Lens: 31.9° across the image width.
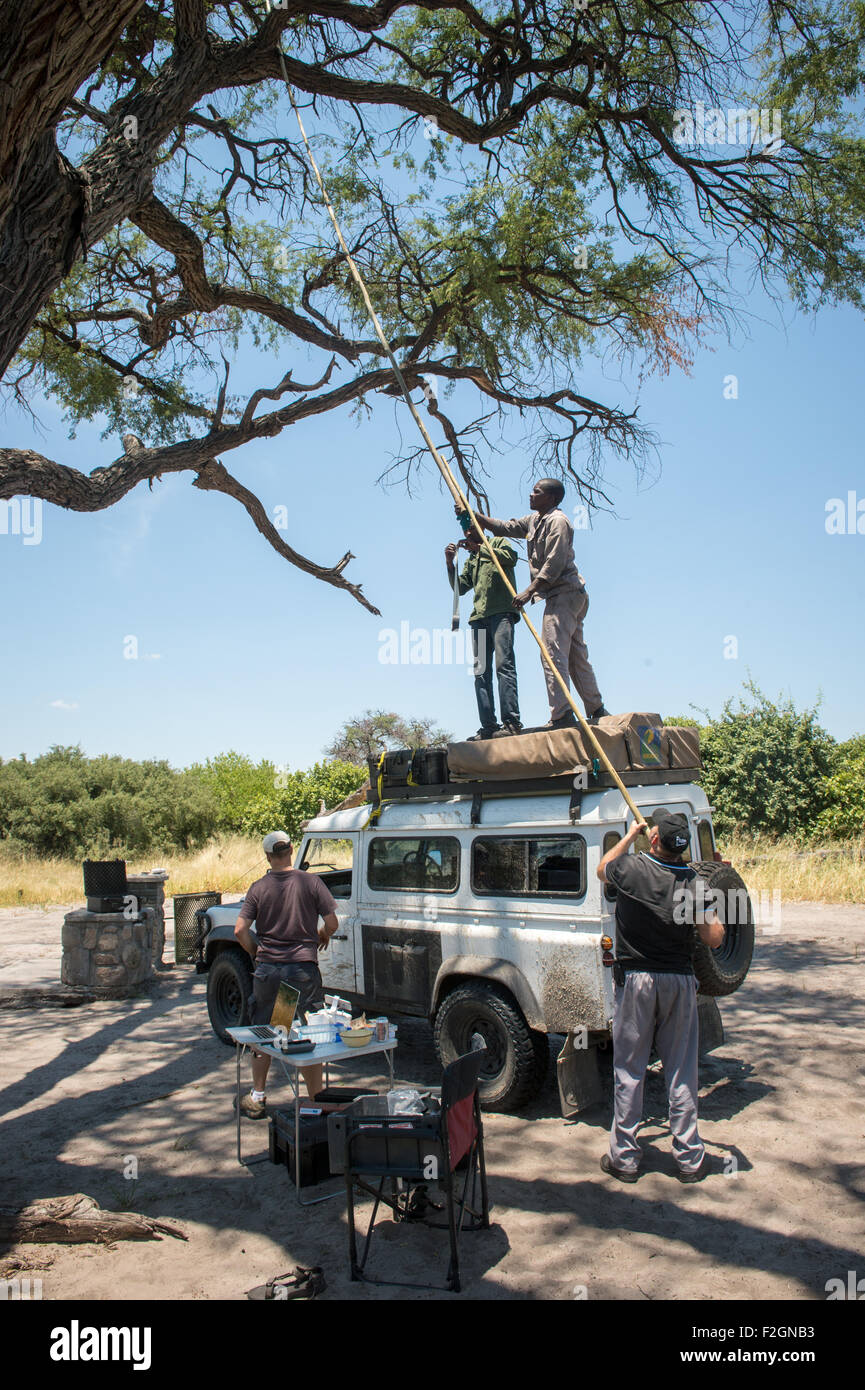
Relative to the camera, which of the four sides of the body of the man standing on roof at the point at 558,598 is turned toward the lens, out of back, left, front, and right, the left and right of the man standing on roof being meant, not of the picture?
left

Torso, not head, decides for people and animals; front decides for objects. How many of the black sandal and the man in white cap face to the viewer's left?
1

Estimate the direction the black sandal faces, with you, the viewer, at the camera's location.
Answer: facing to the left of the viewer

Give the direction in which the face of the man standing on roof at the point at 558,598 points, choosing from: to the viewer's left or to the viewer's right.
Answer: to the viewer's left

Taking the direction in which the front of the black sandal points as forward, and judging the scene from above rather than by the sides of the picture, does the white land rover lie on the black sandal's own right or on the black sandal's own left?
on the black sandal's own right

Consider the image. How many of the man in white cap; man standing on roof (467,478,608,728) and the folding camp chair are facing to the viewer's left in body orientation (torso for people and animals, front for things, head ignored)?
2

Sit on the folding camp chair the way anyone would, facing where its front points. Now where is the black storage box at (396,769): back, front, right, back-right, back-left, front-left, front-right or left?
right

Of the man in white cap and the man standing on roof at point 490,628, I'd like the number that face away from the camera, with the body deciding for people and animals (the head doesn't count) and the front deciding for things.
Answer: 1

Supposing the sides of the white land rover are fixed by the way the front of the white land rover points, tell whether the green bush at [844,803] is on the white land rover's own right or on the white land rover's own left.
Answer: on the white land rover's own right

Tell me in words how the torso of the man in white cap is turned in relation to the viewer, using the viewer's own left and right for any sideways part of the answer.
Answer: facing away from the viewer

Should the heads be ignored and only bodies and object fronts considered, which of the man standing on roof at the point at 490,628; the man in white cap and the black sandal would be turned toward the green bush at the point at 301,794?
the man in white cap
